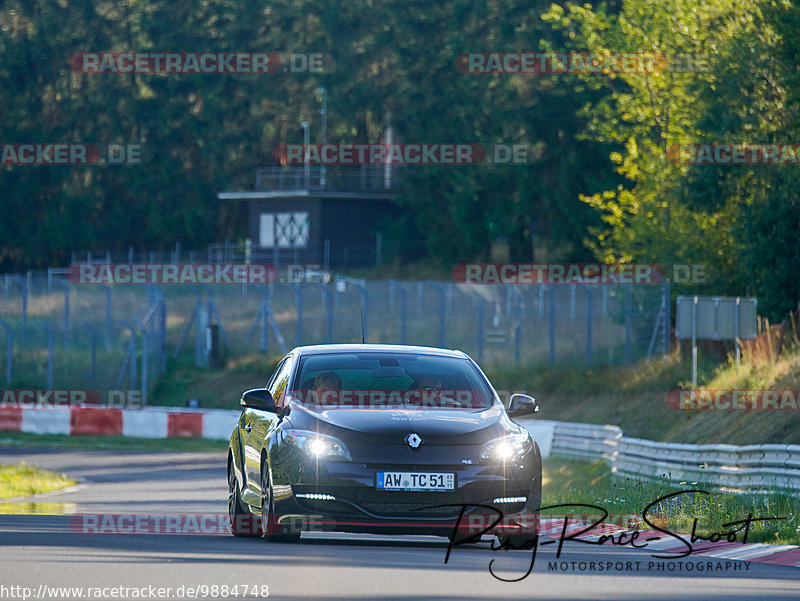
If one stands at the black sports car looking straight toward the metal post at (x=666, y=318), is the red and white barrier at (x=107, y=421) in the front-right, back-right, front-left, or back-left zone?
front-left

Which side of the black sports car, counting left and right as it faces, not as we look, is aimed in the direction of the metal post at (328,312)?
back

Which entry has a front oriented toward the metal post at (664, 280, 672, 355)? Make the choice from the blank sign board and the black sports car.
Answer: the blank sign board

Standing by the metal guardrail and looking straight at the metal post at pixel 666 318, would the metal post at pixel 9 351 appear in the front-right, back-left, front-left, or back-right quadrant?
front-left

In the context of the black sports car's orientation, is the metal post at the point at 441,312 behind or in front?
behind

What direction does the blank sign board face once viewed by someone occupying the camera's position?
facing away from the viewer

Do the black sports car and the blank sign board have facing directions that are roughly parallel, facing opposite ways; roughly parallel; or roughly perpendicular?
roughly parallel, facing opposite ways

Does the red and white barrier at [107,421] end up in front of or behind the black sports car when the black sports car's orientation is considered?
behind

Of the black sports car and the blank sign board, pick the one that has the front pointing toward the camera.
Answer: the black sports car

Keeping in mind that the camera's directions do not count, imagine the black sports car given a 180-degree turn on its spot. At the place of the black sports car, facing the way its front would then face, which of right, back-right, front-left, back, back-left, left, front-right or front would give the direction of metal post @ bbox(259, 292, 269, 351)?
front

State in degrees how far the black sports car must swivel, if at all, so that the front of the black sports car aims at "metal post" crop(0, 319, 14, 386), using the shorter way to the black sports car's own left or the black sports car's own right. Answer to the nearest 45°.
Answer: approximately 180°

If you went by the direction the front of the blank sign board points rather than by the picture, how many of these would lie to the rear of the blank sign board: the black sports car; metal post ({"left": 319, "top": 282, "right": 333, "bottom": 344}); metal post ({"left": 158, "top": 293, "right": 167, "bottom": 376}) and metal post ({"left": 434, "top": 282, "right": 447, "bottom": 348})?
1

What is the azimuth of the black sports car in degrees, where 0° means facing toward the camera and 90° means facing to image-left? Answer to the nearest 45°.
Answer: approximately 0°
